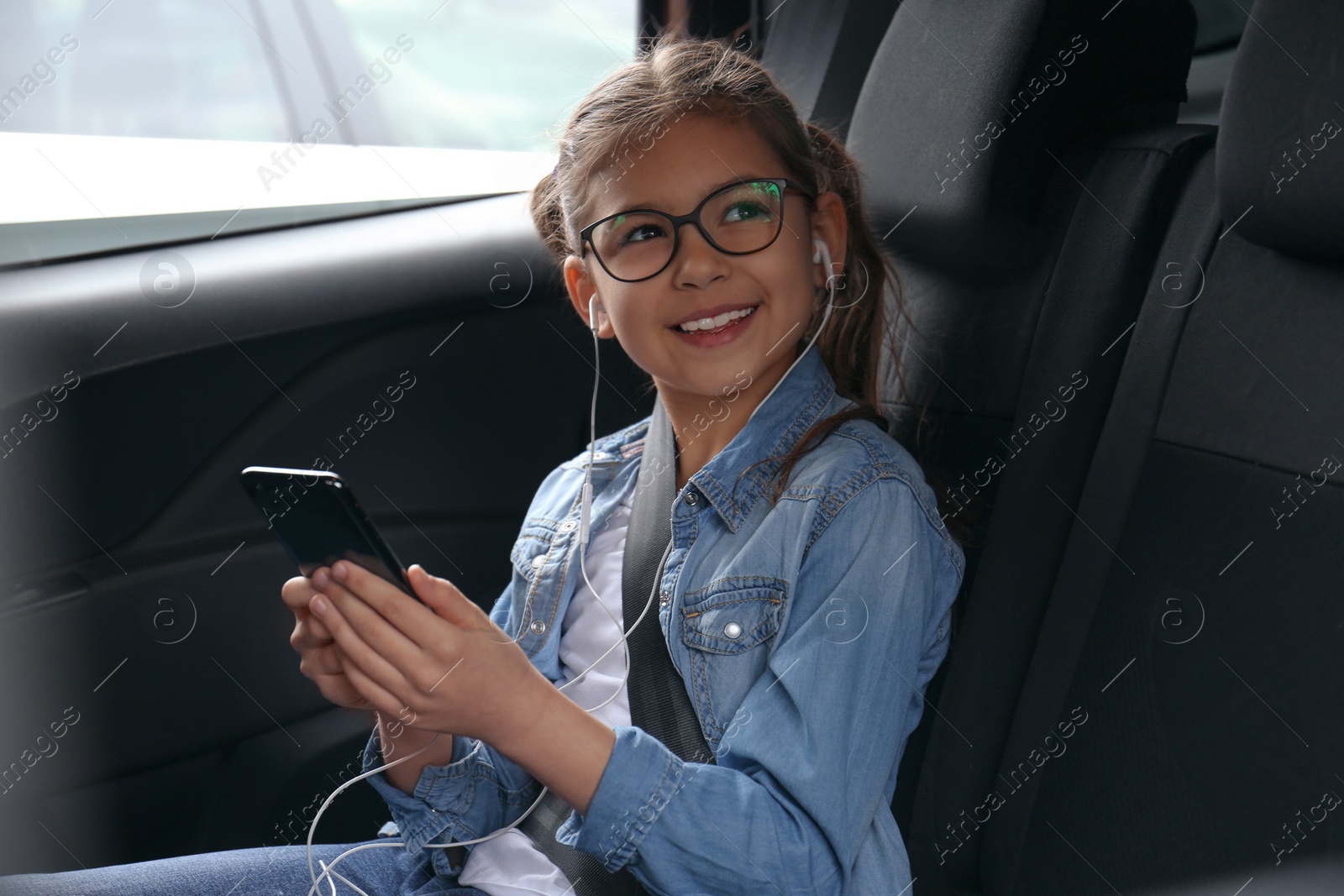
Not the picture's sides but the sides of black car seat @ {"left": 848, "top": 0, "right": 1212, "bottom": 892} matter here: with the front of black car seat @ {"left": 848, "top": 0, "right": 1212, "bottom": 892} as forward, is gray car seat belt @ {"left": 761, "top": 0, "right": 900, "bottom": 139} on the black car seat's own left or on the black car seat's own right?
on the black car seat's own right

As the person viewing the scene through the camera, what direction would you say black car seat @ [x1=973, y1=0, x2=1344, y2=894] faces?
facing the viewer and to the left of the viewer

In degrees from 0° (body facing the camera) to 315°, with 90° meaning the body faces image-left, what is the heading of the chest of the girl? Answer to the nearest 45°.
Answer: approximately 45°

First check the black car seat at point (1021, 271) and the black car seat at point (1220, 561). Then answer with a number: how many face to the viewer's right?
0

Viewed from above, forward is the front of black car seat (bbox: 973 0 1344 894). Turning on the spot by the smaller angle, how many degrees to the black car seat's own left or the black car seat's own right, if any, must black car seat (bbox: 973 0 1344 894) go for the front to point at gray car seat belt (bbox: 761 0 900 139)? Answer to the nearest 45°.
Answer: approximately 135° to the black car seat's own right
